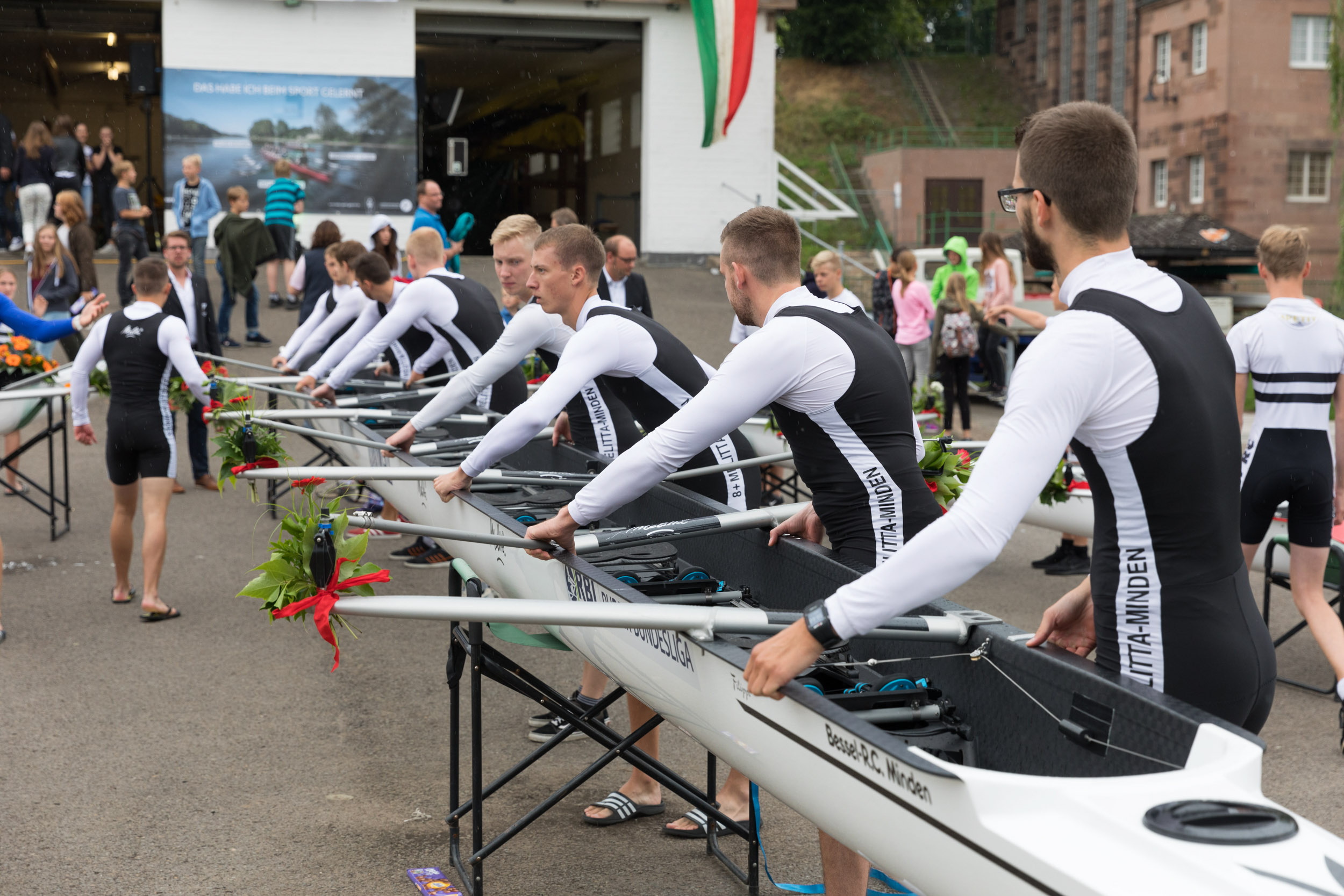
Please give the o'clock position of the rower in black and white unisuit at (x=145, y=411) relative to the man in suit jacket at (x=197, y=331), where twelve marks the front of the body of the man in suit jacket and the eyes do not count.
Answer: The rower in black and white unisuit is roughly at 12 o'clock from the man in suit jacket.

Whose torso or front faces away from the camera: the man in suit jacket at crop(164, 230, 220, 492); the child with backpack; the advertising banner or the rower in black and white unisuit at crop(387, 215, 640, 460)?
the child with backpack

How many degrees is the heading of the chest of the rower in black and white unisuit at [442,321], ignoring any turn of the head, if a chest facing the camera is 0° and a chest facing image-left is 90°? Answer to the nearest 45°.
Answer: approximately 135°

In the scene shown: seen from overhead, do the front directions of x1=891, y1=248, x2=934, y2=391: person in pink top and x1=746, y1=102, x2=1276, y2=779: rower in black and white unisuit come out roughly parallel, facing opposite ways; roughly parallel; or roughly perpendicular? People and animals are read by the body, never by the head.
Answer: roughly perpendicular

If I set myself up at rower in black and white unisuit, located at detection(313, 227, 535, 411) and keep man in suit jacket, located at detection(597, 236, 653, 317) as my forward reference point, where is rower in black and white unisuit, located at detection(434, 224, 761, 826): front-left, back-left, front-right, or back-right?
back-right

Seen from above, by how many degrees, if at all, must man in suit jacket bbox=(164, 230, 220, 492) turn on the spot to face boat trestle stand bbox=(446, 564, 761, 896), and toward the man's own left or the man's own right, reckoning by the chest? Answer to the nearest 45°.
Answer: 0° — they already face it

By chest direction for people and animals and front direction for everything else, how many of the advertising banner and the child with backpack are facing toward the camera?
1

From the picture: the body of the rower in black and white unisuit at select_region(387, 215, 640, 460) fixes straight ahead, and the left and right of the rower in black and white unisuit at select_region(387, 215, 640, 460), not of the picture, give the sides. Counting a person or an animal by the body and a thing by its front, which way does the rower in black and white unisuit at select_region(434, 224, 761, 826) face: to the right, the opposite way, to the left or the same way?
the same way

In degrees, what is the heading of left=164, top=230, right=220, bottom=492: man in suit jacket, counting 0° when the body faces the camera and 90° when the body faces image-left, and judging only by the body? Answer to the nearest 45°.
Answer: approximately 0°

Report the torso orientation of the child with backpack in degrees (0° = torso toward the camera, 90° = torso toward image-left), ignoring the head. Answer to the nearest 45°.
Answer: approximately 180°

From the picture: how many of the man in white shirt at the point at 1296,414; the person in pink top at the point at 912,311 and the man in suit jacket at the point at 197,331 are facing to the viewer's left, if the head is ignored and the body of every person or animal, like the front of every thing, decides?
0

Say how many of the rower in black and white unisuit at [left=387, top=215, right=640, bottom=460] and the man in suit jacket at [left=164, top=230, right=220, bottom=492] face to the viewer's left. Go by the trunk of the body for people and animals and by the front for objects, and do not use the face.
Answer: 1

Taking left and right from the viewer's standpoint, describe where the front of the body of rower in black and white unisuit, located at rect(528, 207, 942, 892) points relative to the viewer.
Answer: facing away from the viewer and to the left of the viewer

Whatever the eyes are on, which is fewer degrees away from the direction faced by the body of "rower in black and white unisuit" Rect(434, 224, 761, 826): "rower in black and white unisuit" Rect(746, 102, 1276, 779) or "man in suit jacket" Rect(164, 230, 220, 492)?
the man in suit jacket

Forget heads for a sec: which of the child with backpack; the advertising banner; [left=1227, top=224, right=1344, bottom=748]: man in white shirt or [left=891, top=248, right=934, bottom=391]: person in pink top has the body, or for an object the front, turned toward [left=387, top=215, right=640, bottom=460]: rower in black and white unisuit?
the advertising banner

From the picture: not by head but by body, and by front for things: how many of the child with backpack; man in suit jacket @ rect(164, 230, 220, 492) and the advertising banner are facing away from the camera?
1

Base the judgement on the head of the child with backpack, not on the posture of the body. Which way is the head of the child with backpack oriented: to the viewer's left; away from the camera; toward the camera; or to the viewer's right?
away from the camera
